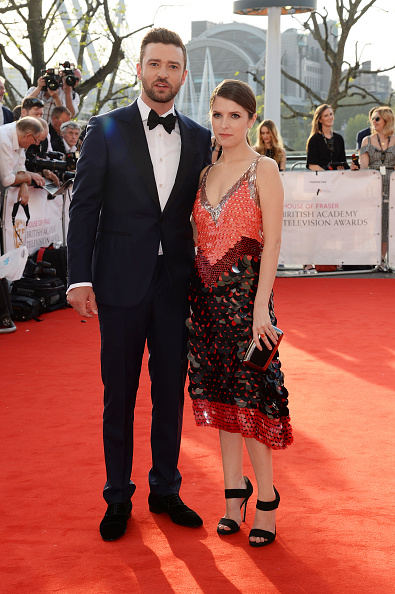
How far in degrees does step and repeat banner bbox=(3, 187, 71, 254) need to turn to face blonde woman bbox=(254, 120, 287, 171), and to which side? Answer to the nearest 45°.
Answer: approximately 45° to its left

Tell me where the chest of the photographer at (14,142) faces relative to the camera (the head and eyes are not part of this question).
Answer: to the viewer's right

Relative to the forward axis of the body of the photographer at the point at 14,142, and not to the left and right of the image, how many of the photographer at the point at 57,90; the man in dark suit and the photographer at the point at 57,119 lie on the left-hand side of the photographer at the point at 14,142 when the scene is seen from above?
2

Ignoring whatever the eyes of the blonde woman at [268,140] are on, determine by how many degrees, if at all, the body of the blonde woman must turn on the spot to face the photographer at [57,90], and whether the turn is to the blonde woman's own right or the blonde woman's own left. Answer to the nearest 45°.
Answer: approximately 45° to the blonde woman's own right

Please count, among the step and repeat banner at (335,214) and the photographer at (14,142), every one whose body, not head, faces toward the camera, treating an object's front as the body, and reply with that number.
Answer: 1

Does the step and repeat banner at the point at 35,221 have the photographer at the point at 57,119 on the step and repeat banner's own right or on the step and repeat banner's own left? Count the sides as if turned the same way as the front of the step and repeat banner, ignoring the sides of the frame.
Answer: on the step and repeat banner's own left

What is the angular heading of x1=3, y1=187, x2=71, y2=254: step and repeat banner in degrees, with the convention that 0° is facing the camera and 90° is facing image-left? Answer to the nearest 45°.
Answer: approximately 315°

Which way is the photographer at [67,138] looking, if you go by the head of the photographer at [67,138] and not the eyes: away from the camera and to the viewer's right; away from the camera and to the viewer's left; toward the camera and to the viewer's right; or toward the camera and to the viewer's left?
toward the camera and to the viewer's right
